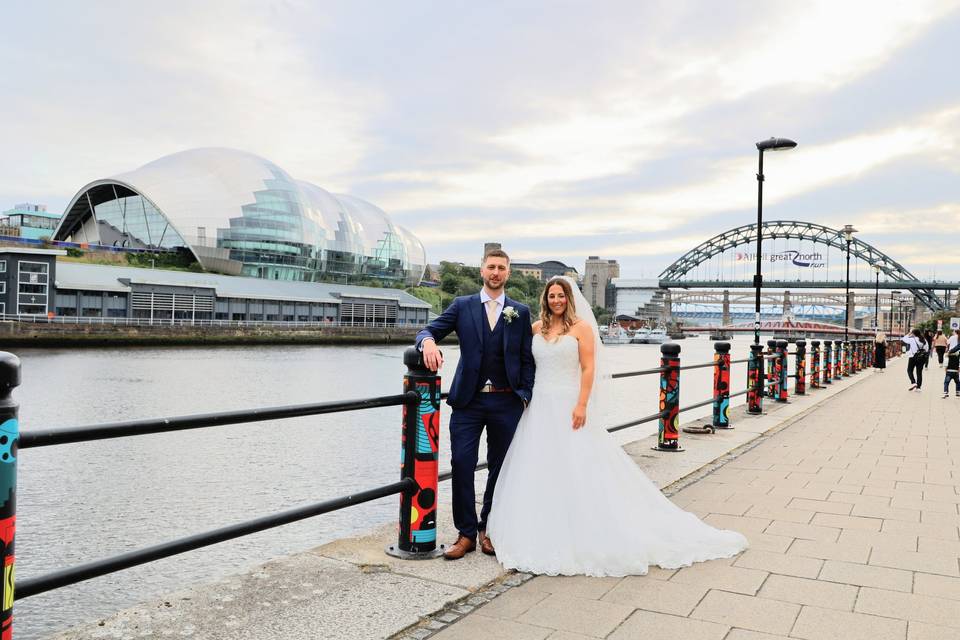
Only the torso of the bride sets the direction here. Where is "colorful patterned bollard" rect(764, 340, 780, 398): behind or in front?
behind

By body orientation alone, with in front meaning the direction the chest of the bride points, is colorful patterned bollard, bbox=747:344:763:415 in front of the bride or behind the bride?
behind

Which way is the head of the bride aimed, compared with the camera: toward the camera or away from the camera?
toward the camera

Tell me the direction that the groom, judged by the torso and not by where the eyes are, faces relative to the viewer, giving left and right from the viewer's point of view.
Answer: facing the viewer

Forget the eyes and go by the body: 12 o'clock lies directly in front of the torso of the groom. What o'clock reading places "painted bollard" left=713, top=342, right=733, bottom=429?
The painted bollard is roughly at 7 o'clock from the groom.

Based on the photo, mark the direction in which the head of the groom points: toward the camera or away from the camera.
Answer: toward the camera

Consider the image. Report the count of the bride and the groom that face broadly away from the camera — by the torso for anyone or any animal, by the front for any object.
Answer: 0

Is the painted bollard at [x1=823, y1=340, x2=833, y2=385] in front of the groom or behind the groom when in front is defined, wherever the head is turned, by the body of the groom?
behind

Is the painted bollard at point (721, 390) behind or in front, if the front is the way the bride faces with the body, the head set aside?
behind

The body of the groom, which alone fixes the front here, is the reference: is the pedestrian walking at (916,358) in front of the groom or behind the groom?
behind

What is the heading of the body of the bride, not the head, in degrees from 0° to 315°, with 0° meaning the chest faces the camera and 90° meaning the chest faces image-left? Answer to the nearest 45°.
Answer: approximately 45°
